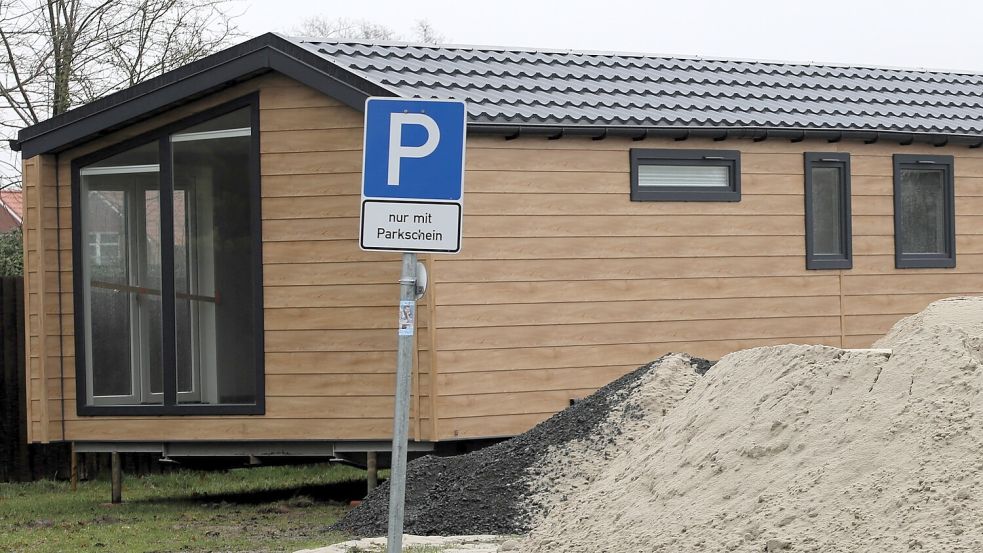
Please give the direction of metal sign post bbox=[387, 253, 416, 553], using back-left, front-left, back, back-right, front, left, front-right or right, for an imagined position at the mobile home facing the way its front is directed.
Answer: front-left

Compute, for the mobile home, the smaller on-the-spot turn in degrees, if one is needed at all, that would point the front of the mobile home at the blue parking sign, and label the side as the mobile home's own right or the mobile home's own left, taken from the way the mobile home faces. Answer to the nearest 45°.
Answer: approximately 45° to the mobile home's own left

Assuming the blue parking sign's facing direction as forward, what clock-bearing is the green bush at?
The green bush is roughly at 5 o'clock from the blue parking sign.

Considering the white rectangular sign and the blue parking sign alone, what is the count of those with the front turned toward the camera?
2

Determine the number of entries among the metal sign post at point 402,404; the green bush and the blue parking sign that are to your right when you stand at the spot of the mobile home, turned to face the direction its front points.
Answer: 1

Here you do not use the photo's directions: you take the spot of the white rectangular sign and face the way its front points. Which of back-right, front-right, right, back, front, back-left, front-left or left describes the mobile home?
back

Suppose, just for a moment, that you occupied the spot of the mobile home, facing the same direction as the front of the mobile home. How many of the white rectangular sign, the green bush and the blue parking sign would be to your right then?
1

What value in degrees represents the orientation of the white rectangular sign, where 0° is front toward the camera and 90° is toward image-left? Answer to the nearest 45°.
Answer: approximately 0°

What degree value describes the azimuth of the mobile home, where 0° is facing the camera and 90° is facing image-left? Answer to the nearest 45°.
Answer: approximately 45°

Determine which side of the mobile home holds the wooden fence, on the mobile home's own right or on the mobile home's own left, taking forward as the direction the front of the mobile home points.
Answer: on the mobile home's own right

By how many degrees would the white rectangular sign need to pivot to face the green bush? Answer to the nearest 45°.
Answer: approximately 135° to its right

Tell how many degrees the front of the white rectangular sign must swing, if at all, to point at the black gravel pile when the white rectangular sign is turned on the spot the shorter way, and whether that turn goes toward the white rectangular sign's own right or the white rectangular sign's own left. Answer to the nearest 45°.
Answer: approximately 180°

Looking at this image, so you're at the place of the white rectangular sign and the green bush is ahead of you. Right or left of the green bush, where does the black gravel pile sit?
right
